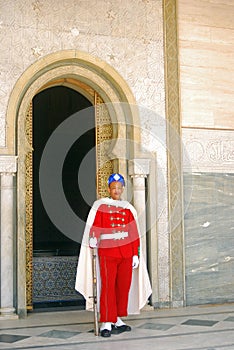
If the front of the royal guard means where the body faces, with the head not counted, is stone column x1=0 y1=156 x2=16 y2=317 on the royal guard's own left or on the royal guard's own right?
on the royal guard's own right

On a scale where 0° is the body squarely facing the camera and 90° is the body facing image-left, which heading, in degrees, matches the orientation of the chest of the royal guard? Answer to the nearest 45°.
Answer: approximately 0°

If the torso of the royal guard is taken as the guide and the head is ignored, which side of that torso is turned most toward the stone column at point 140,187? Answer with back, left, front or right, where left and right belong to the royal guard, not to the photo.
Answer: back
